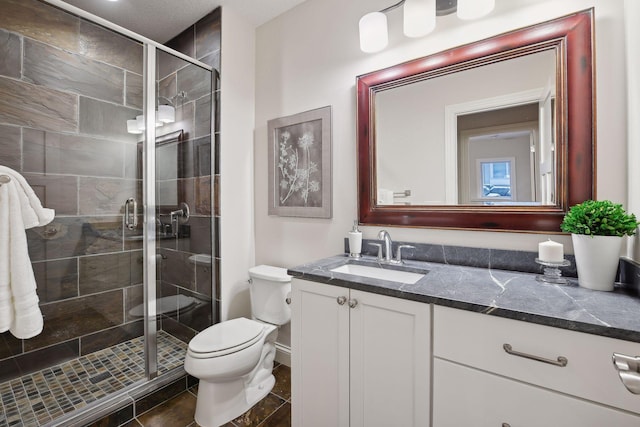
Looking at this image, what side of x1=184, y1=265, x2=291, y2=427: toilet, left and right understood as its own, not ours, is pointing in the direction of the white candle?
left

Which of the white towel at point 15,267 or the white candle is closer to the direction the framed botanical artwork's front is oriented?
the white towel

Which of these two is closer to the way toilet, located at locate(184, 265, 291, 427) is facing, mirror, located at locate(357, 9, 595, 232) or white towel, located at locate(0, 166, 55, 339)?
the white towel

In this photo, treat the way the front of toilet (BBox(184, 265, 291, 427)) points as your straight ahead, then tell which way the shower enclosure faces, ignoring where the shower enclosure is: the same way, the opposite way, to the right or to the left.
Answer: to the left

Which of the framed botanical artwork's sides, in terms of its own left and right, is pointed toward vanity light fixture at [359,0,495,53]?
left

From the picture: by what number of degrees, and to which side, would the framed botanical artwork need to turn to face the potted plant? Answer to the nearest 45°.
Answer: approximately 90° to its left

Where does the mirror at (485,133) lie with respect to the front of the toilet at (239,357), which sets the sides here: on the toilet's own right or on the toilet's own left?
on the toilet's own left
